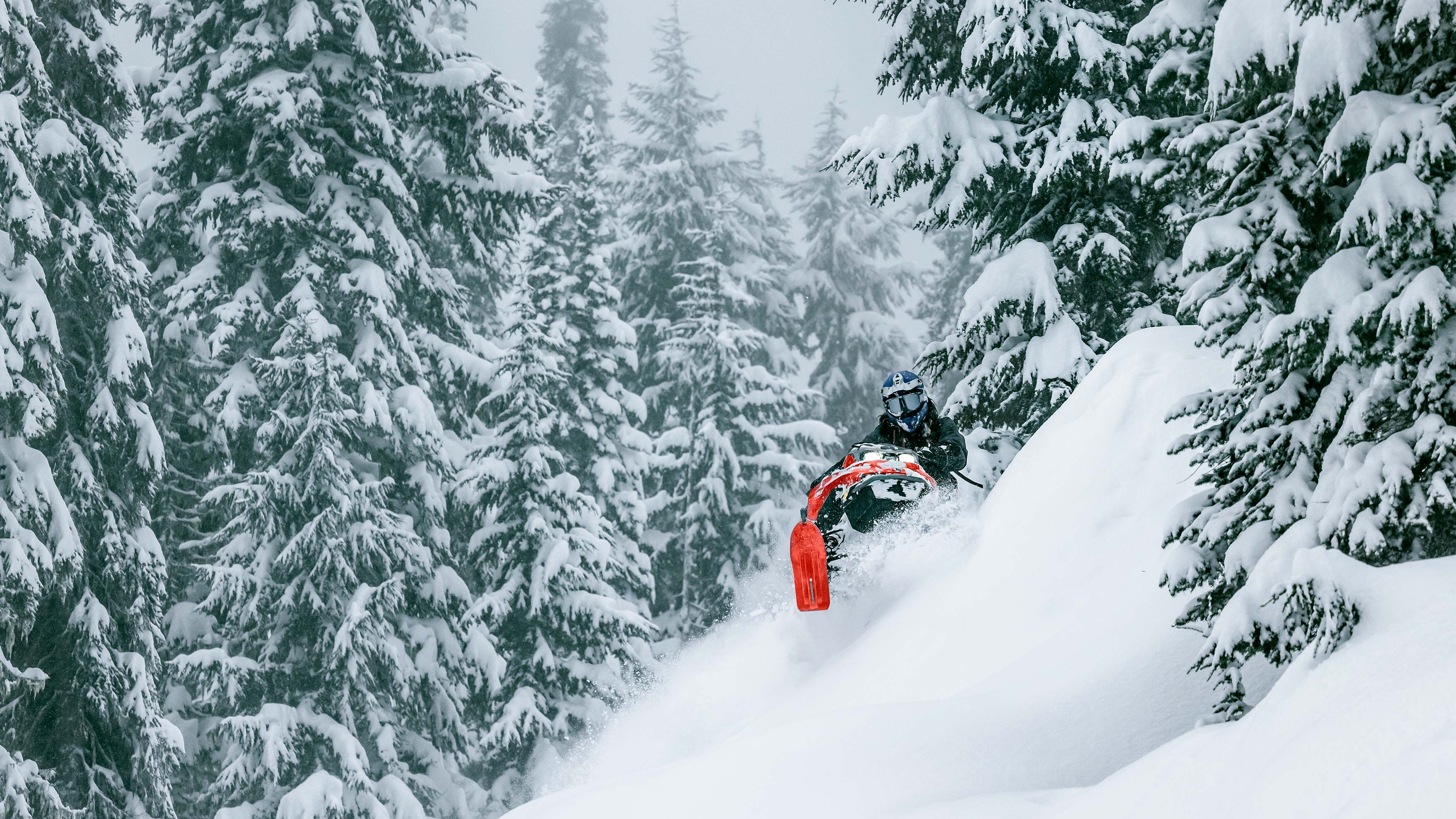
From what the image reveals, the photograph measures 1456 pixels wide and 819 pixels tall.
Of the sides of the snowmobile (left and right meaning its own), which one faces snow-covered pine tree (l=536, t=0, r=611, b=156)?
back

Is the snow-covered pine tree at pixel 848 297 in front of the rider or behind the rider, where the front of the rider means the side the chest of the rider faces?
behind

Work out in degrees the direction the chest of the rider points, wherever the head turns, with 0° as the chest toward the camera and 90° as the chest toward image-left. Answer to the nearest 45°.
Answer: approximately 0°

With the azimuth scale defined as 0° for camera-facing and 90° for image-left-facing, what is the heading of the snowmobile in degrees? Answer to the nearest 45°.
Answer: approximately 0°

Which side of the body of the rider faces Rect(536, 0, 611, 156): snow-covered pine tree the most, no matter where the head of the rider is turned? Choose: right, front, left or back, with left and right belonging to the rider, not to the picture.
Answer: back

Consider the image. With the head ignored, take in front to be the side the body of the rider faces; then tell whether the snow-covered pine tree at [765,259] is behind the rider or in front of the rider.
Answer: behind

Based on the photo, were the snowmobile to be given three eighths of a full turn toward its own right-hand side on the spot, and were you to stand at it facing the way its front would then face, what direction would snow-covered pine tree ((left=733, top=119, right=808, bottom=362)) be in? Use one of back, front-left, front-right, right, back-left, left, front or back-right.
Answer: front-right

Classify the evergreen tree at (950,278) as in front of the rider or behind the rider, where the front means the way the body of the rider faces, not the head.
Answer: behind

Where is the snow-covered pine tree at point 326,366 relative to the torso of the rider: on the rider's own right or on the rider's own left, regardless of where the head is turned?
on the rider's own right
